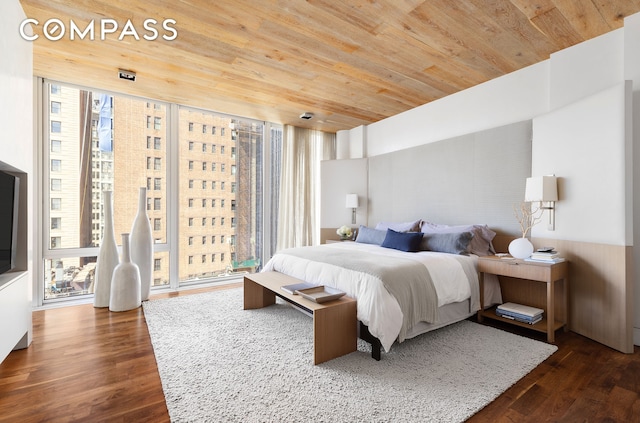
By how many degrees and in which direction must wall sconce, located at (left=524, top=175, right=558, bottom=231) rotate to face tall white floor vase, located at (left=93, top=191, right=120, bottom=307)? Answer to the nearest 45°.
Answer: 0° — it already faces it

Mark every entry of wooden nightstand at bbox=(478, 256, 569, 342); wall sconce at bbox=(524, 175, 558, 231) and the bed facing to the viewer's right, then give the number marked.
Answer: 0

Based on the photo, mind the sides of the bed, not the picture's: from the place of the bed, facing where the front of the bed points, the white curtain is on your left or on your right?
on your right

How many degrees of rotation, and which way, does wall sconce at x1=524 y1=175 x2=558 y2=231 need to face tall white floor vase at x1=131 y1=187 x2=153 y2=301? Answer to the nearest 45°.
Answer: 0° — it already faces it

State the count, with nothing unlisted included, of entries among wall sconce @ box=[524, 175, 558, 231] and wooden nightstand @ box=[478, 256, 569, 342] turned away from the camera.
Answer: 0

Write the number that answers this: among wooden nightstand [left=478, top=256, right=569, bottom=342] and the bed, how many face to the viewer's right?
0

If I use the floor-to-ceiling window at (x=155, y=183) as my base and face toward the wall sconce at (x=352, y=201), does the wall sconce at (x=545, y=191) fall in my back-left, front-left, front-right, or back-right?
front-right

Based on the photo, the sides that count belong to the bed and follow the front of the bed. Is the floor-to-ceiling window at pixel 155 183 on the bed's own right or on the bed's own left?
on the bed's own right

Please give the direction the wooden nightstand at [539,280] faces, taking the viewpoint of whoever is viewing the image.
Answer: facing the viewer and to the left of the viewer

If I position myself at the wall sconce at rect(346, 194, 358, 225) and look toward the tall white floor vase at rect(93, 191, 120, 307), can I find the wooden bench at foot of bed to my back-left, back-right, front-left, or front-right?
front-left

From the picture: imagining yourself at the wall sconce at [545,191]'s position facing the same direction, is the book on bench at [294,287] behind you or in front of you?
in front

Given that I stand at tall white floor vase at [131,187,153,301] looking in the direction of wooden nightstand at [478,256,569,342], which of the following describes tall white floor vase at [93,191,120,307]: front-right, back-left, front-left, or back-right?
back-right

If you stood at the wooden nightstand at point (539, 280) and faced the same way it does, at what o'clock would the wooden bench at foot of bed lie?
The wooden bench at foot of bed is roughly at 12 o'clock from the wooden nightstand.

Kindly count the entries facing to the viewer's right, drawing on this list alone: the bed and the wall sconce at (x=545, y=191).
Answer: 0

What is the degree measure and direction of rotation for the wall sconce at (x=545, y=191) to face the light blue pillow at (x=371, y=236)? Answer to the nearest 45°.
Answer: approximately 45° to its right

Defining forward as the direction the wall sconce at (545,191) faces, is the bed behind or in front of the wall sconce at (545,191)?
in front

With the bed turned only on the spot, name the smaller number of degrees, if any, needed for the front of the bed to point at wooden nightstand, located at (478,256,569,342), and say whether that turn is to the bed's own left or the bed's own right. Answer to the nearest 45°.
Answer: approximately 135° to the bed's own left
